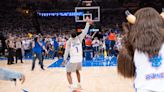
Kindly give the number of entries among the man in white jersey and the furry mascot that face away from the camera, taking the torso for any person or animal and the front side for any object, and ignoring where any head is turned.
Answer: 2

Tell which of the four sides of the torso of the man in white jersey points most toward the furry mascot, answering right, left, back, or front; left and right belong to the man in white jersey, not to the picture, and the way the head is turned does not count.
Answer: back

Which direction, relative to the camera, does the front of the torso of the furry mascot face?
away from the camera

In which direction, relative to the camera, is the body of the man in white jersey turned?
away from the camera
